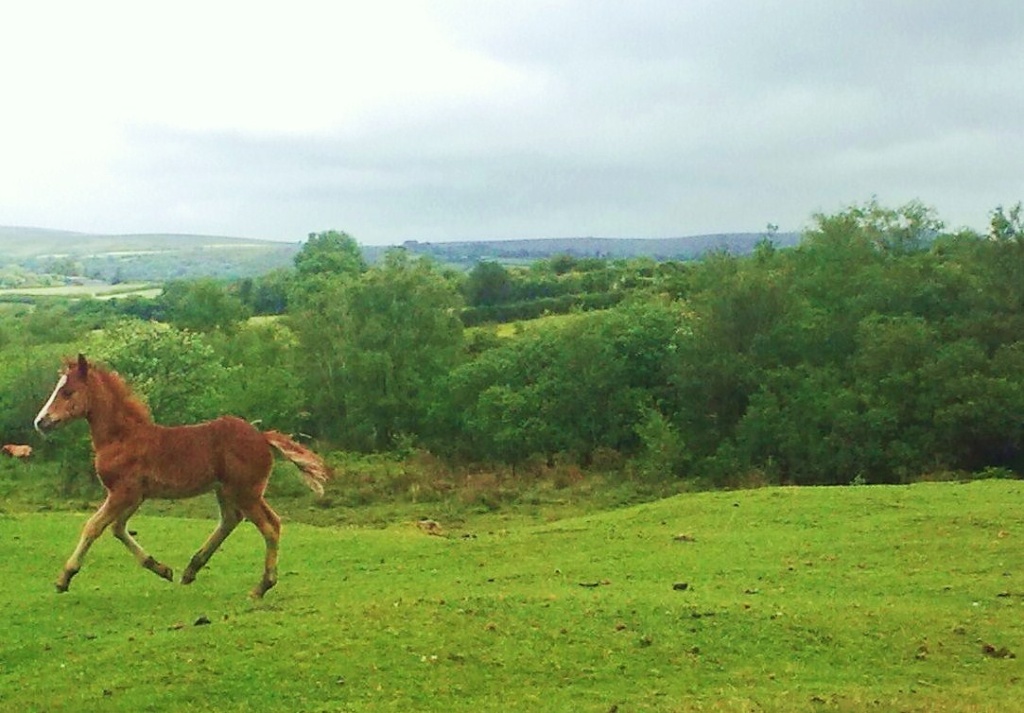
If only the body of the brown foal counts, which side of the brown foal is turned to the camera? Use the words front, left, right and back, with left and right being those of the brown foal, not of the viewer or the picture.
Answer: left

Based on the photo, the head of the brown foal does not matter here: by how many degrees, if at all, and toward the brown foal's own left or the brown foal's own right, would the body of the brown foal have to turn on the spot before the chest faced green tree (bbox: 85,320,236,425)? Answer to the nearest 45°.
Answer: approximately 90° to the brown foal's own right
